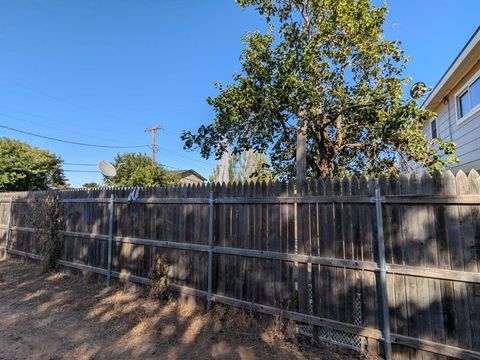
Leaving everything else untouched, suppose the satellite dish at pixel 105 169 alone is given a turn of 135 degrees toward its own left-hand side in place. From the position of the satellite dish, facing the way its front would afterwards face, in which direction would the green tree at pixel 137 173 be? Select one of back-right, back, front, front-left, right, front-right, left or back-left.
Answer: front

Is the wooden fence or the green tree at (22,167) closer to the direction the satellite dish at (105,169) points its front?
the wooden fence
